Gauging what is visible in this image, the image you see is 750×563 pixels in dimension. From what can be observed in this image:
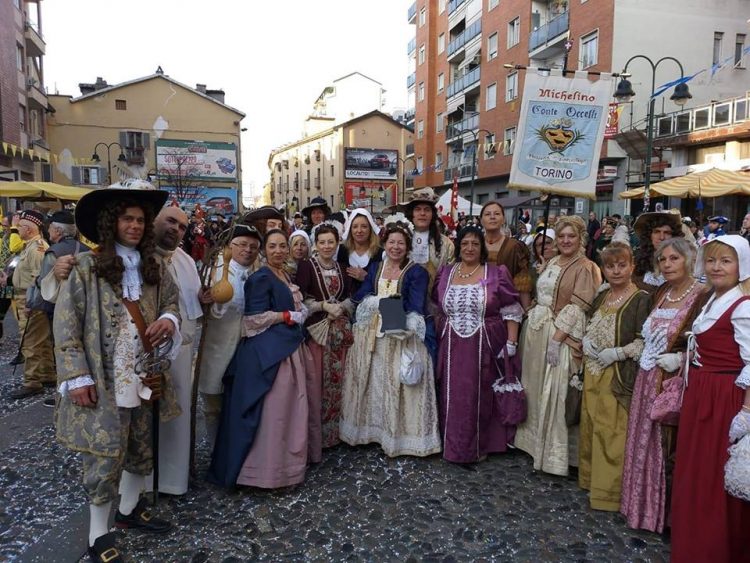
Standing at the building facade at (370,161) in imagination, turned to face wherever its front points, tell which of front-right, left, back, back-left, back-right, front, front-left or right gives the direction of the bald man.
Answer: front-left

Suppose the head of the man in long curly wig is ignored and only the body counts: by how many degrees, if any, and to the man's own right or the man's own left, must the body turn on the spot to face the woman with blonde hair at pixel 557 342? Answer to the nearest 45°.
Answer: approximately 45° to the man's own left

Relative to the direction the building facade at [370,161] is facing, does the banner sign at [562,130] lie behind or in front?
in front

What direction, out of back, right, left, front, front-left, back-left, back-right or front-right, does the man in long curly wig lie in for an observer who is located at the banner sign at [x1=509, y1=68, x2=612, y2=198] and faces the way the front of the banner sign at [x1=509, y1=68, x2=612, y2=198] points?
front-right

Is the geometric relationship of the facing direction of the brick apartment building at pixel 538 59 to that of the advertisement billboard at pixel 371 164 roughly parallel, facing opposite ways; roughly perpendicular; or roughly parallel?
roughly perpendicular

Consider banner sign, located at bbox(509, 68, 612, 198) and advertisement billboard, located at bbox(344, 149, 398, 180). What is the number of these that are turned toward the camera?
2

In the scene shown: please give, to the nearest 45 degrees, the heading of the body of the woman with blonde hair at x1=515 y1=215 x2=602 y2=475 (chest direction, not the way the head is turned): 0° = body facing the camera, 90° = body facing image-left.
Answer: approximately 45°

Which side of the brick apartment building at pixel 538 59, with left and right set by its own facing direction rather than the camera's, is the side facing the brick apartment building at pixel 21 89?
front

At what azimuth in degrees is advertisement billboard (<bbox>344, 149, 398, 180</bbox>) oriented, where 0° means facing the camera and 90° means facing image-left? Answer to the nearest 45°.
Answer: approximately 0°

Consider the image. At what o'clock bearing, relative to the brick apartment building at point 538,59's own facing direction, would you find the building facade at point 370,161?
The building facade is roughly at 3 o'clock from the brick apartment building.

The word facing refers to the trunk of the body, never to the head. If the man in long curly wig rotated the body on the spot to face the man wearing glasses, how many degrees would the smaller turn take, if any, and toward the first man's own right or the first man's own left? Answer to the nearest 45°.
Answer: approximately 90° to the first man's own left

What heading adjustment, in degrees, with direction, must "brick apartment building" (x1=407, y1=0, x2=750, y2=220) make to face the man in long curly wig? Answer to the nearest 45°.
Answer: approximately 45° to its left

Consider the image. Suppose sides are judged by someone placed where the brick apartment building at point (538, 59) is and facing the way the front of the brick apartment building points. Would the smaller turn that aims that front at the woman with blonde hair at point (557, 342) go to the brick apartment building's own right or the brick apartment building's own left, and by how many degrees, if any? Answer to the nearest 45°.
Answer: approximately 45° to the brick apartment building's own left

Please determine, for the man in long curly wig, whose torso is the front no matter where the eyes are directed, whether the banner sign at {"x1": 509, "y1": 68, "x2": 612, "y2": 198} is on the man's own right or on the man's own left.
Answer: on the man's own left
